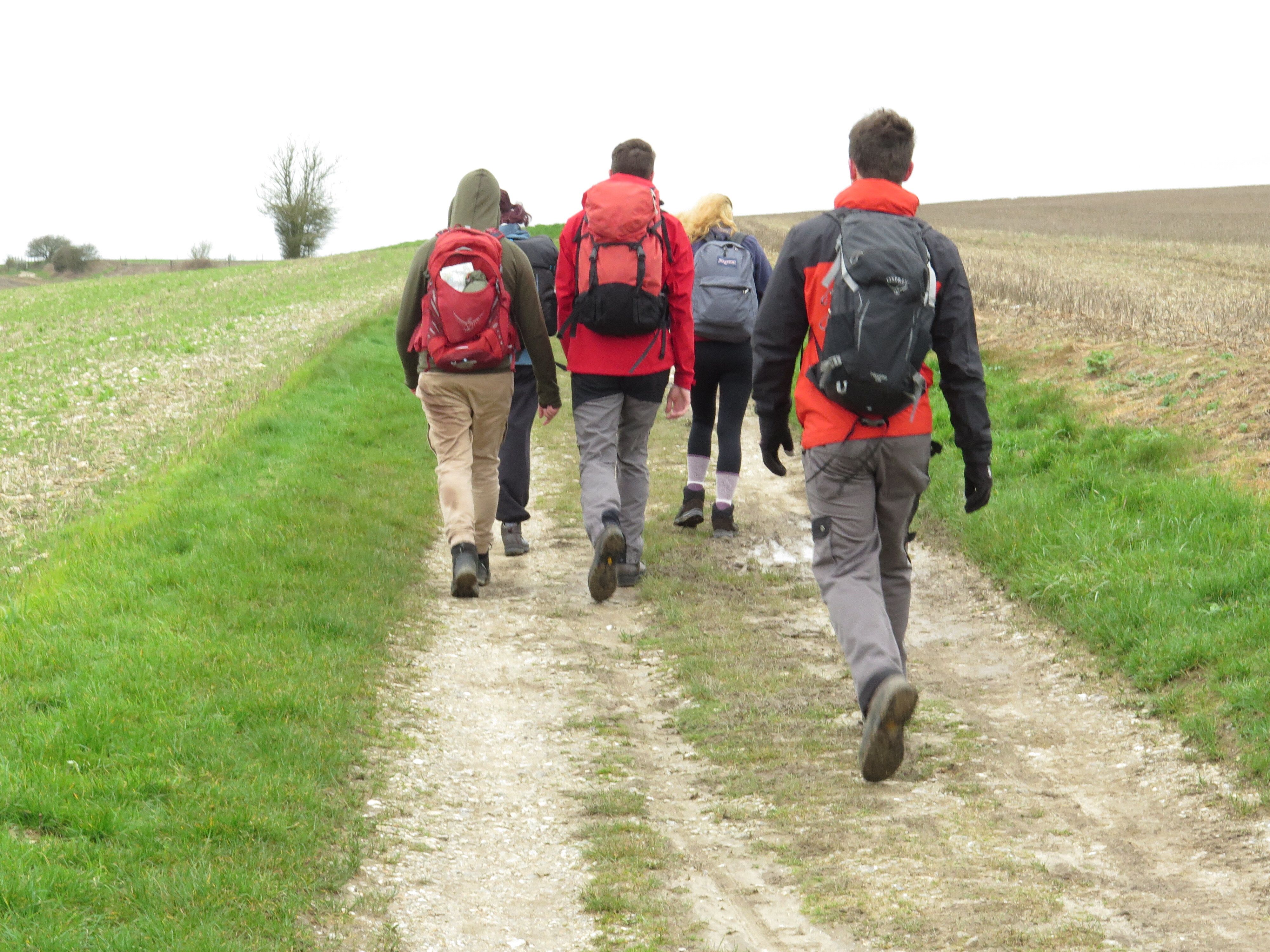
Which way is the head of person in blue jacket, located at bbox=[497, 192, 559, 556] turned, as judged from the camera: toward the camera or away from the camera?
away from the camera

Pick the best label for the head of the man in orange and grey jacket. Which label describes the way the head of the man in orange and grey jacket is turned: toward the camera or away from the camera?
away from the camera

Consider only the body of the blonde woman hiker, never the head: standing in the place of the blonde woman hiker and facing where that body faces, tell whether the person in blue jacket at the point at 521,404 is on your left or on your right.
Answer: on your left

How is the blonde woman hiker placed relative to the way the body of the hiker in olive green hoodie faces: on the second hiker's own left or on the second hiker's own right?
on the second hiker's own right

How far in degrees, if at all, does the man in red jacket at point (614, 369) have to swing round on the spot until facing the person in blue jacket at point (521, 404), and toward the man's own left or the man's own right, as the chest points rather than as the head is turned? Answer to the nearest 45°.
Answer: approximately 45° to the man's own left

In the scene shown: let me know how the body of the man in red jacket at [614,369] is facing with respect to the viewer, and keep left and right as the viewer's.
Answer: facing away from the viewer

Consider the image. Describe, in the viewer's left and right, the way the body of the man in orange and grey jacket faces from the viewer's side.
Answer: facing away from the viewer

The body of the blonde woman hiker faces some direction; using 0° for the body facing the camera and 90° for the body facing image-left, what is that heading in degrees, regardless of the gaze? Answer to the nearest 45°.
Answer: approximately 180°

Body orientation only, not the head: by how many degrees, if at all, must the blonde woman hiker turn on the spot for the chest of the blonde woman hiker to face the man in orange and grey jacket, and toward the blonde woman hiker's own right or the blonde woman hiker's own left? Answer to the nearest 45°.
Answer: approximately 180°

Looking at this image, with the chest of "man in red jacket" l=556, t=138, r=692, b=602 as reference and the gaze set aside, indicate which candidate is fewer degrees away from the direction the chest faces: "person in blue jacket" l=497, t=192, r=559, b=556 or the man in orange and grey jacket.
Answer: the person in blue jacket

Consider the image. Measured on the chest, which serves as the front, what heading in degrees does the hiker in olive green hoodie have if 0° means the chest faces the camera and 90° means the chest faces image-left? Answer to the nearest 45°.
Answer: approximately 180°
